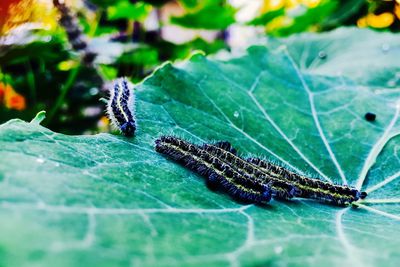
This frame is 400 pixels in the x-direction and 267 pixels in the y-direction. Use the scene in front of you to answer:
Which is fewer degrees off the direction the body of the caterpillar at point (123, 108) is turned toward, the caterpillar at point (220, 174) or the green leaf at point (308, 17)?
the caterpillar

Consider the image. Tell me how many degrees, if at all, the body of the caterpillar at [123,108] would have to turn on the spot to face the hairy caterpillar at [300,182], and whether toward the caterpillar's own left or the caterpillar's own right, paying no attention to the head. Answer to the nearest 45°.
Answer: approximately 90° to the caterpillar's own left

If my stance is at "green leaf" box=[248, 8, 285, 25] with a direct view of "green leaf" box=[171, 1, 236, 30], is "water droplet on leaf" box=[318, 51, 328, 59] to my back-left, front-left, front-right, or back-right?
back-left

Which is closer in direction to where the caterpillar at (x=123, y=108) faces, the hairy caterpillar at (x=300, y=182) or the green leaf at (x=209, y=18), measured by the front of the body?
the hairy caterpillar

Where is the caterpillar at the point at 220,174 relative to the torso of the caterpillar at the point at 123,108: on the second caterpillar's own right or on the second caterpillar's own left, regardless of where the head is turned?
on the second caterpillar's own left

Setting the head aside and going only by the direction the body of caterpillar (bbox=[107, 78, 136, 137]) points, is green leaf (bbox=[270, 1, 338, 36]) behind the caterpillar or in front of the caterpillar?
behind

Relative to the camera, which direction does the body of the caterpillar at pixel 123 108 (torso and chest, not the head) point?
toward the camera

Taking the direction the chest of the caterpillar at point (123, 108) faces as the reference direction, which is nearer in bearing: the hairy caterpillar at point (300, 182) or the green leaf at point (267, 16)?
the hairy caterpillar

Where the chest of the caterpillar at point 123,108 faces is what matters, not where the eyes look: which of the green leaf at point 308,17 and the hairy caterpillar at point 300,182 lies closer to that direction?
the hairy caterpillar

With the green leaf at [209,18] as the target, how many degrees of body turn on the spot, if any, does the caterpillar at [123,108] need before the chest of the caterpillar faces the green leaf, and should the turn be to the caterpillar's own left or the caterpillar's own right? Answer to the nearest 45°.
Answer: approximately 180°

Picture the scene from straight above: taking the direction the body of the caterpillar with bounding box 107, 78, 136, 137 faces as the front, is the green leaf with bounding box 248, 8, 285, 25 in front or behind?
behind
